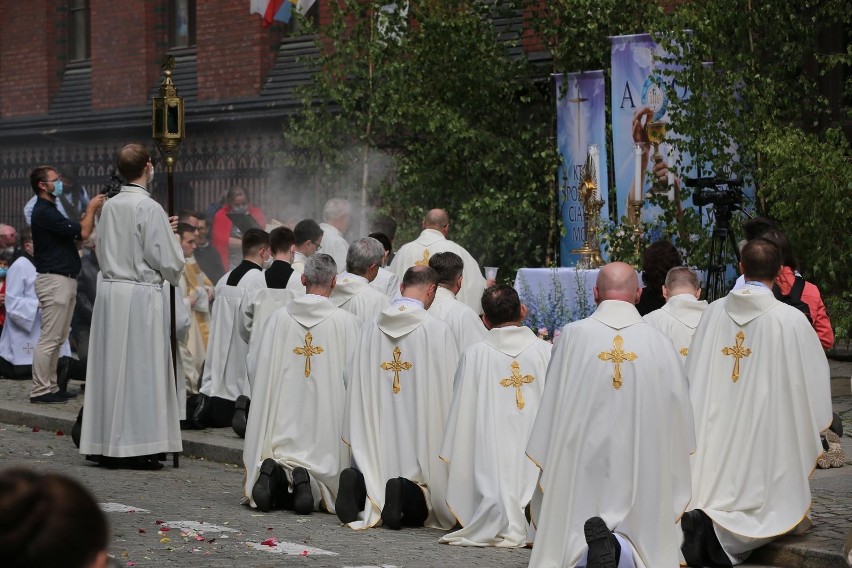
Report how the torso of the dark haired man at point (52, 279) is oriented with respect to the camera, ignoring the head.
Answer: to the viewer's right

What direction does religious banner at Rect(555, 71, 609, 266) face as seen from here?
toward the camera

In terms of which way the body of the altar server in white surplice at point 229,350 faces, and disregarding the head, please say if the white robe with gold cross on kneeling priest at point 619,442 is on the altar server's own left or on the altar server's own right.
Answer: on the altar server's own right

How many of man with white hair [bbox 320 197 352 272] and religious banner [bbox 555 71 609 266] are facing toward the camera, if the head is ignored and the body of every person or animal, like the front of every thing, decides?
1

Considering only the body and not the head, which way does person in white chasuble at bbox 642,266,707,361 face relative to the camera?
away from the camera

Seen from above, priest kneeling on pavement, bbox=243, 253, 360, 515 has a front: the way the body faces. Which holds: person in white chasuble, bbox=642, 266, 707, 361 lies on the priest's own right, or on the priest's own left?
on the priest's own right

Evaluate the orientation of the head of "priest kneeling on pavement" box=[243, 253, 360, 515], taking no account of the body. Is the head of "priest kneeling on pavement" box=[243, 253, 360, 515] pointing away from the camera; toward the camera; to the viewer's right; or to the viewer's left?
away from the camera

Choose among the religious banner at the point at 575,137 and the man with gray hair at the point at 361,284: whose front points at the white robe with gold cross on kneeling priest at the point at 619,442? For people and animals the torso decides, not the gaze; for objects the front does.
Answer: the religious banner

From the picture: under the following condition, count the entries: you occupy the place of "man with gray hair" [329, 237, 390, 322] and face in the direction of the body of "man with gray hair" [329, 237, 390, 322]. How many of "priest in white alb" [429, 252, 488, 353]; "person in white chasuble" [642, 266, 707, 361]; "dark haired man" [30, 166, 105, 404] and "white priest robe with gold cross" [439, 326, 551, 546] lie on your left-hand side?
1

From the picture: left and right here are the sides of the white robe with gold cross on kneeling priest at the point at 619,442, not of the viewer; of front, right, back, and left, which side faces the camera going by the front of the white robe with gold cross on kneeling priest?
back

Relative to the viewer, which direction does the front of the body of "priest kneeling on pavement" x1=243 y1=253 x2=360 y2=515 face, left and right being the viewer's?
facing away from the viewer

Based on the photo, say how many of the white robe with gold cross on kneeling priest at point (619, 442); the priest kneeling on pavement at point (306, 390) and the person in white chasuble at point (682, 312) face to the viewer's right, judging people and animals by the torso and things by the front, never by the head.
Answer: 0

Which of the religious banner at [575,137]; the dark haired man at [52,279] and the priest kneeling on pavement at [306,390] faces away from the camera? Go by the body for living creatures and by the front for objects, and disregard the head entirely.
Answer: the priest kneeling on pavement

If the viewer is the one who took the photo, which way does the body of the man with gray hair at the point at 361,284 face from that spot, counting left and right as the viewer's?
facing away from the viewer and to the right of the viewer

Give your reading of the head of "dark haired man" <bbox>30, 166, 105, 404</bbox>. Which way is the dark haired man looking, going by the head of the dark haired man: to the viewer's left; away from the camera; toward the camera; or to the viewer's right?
to the viewer's right

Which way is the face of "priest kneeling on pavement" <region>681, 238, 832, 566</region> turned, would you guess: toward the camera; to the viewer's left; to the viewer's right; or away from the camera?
away from the camera

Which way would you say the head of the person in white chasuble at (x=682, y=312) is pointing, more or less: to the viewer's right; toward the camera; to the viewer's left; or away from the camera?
away from the camera
